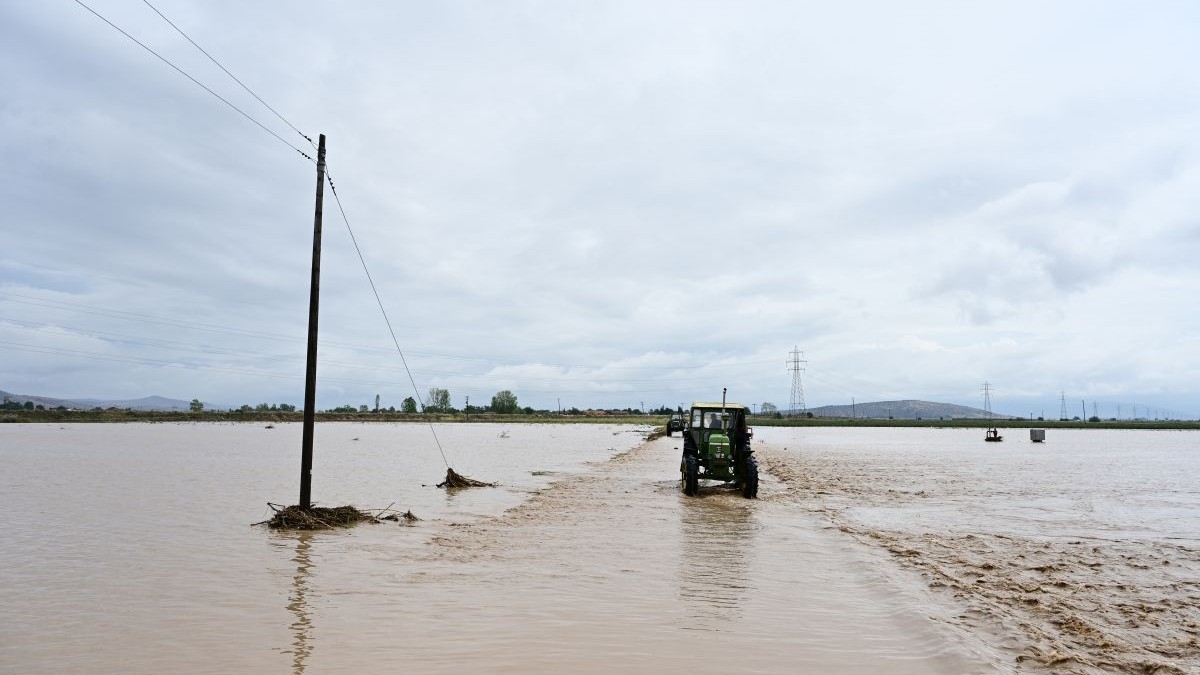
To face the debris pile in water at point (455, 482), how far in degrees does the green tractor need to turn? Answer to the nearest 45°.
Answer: approximately 90° to its right

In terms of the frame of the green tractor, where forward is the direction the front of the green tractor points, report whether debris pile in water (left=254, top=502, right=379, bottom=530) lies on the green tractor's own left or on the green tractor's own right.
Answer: on the green tractor's own right

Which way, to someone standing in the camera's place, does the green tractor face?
facing the viewer

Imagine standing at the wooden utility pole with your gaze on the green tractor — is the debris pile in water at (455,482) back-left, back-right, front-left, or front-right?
front-left

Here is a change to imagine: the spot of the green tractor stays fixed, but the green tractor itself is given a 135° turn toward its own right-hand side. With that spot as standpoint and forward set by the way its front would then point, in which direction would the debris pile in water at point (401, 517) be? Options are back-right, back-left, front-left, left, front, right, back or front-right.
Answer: left

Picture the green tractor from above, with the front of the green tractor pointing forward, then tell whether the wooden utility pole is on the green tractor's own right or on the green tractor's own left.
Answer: on the green tractor's own right
